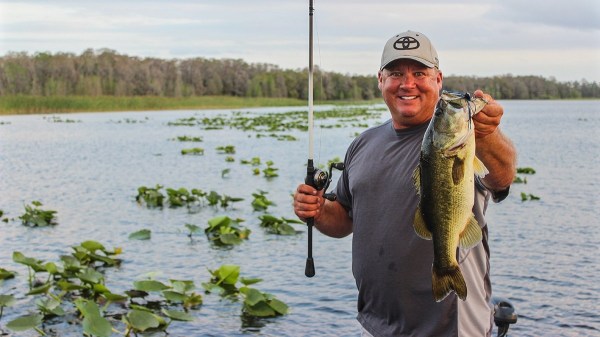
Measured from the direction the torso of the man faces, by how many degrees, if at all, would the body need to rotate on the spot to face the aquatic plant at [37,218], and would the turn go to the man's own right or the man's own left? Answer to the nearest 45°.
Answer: approximately 135° to the man's own right

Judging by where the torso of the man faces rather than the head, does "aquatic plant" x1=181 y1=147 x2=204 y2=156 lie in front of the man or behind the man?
behind

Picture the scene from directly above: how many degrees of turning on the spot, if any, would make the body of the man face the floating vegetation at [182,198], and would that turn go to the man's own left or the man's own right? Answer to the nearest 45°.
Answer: approximately 180°

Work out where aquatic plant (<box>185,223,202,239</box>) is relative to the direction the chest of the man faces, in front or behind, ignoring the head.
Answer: behind

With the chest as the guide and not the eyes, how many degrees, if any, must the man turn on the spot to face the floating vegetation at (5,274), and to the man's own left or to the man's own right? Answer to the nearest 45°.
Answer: approximately 135° to the man's own right

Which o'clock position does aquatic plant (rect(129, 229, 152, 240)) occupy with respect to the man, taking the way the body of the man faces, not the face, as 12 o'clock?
The aquatic plant is roughly at 5 o'clock from the man.

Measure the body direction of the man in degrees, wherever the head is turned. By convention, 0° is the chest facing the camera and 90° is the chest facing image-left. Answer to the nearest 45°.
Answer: approximately 0°
